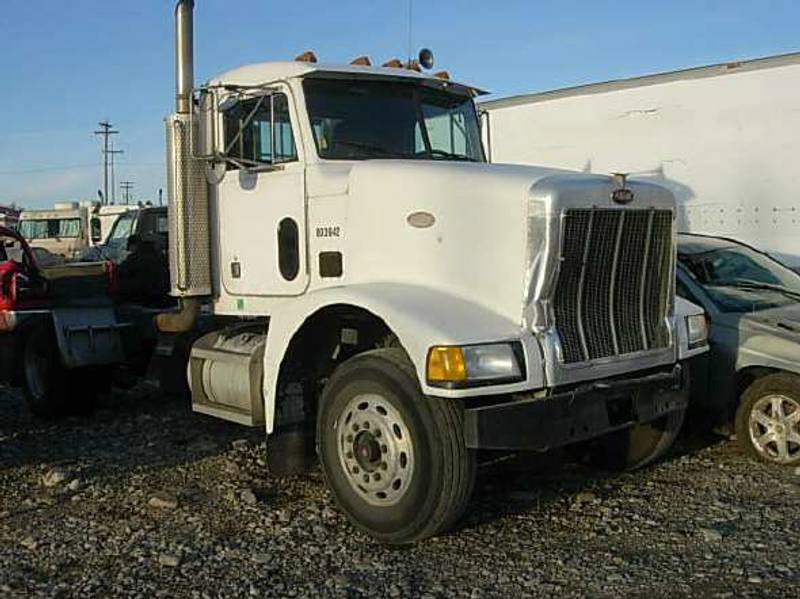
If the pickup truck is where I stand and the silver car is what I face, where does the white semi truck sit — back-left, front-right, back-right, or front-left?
front-right

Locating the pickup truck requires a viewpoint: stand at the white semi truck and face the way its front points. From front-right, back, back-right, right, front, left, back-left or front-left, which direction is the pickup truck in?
back

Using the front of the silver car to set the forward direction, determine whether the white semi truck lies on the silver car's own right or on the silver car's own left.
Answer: on the silver car's own right

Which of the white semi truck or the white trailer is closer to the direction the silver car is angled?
the white semi truck

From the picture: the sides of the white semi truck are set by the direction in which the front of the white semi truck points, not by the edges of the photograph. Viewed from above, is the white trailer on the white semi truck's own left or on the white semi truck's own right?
on the white semi truck's own left

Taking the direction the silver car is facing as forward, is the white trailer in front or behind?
behind

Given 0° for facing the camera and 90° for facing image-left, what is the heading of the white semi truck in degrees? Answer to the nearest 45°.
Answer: approximately 315°

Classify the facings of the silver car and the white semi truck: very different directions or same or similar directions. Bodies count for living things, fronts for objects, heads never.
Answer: same or similar directions

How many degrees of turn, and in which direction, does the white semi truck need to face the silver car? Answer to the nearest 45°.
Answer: approximately 90° to its left

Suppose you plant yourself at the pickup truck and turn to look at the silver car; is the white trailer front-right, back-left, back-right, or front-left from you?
front-left

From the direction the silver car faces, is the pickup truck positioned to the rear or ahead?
to the rear

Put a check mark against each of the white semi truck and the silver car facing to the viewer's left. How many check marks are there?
0

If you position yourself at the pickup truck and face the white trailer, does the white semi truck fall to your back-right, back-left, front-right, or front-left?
front-right
